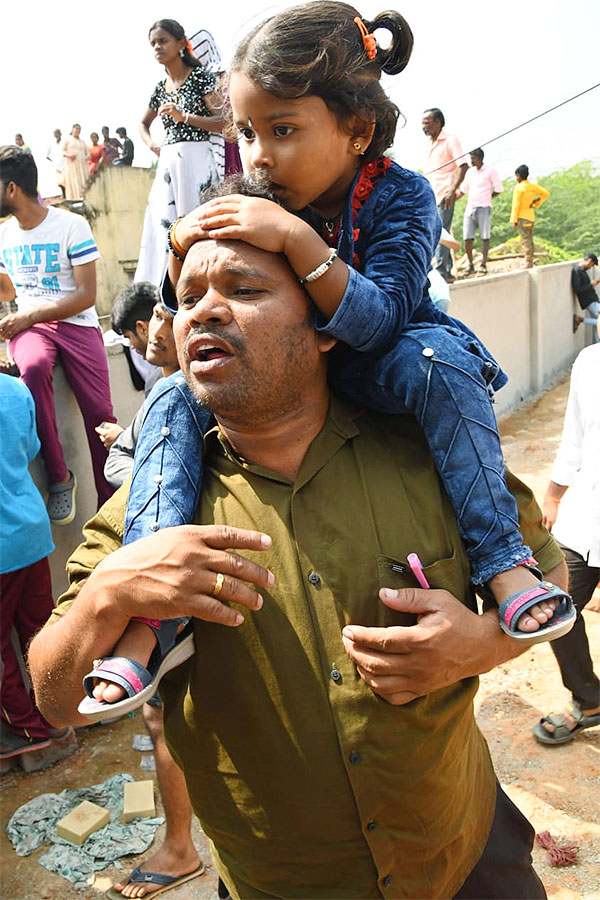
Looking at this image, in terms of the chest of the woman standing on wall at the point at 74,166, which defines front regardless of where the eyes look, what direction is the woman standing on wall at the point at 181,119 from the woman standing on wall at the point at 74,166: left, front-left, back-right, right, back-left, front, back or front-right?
front

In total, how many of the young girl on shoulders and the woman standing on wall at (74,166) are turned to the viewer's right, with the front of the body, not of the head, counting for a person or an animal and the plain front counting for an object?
0

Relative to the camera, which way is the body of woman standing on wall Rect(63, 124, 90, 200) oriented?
toward the camera

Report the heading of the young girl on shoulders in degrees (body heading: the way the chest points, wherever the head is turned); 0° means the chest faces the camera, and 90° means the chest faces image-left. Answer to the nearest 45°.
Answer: approximately 45°

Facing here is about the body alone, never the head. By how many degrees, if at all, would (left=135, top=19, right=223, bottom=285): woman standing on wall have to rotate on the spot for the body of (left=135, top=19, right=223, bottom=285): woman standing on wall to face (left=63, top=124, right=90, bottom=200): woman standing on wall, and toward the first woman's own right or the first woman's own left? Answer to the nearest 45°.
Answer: approximately 135° to the first woman's own right

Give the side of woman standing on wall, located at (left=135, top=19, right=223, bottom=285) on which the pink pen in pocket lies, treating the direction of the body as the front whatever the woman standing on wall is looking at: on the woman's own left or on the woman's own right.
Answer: on the woman's own left

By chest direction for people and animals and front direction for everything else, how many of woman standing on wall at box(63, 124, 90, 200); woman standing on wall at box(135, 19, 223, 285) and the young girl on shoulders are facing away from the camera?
0

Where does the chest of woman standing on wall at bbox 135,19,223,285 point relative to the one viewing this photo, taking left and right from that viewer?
facing the viewer and to the left of the viewer

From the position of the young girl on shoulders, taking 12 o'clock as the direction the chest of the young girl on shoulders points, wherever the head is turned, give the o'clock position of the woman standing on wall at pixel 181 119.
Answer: The woman standing on wall is roughly at 4 o'clock from the young girl on shoulders.

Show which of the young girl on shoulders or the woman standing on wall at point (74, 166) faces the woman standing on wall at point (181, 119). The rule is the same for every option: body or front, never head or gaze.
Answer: the woman standing on wall at point (74, 166)

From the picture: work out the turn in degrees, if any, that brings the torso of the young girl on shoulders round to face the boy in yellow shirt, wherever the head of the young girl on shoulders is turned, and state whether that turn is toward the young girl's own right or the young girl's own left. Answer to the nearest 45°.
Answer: approximately 135° to the young girl's own right

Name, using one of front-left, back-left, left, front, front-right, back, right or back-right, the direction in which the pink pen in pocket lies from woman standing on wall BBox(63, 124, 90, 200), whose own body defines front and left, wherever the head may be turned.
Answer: front

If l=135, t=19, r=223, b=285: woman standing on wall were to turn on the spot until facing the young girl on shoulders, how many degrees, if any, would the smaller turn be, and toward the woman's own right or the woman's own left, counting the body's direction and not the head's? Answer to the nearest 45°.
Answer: approximately 45° to the woman's own left
